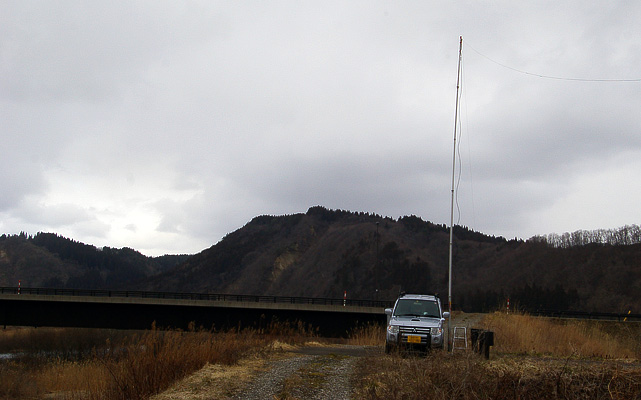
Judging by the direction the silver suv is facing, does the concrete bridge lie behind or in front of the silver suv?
behind

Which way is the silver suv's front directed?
toward the camera
